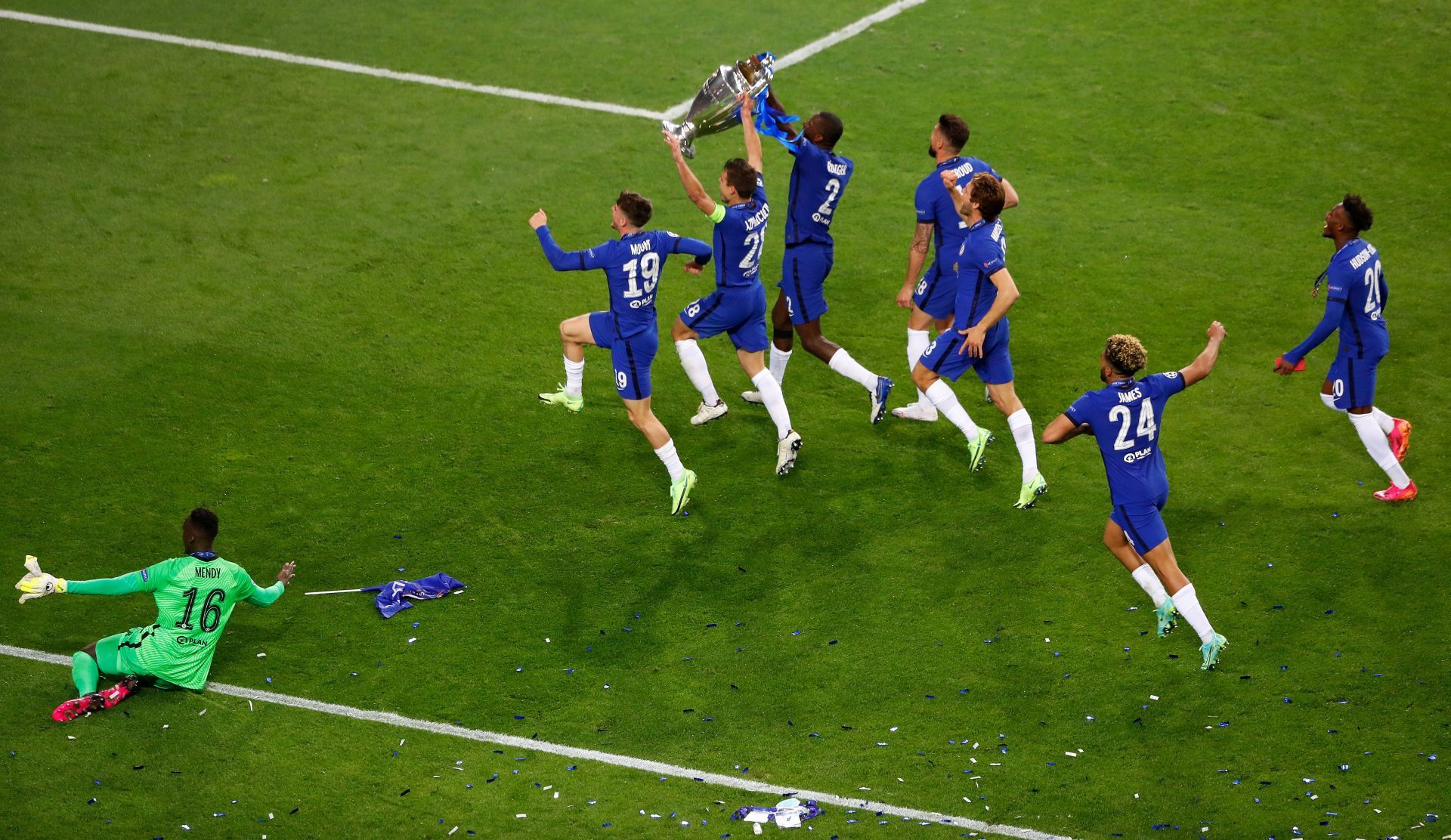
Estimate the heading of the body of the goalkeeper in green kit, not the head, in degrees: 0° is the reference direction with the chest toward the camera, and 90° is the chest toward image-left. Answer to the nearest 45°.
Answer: approximately 135°

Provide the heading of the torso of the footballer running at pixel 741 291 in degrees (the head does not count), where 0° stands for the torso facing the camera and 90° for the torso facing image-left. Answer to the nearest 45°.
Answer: approximately 135°

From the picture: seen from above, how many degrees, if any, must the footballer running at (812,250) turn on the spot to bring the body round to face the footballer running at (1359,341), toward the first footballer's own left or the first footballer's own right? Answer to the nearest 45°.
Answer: approximately 135° to the first footballer's own right

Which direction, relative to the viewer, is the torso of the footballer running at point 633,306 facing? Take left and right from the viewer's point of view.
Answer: facing away from the viewer and to the left of the viewer

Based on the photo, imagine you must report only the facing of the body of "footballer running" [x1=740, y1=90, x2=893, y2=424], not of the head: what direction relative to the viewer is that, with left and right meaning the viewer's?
facing away from the viewer and to the left of the viewer

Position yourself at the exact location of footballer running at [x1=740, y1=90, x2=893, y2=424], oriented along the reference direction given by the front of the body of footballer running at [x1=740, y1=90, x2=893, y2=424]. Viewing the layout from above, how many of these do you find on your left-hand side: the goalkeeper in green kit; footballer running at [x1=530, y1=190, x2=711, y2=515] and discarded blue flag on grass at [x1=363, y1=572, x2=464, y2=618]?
3

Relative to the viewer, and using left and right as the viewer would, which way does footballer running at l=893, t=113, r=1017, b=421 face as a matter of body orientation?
facing away from the viewer and to the left of the viewer
